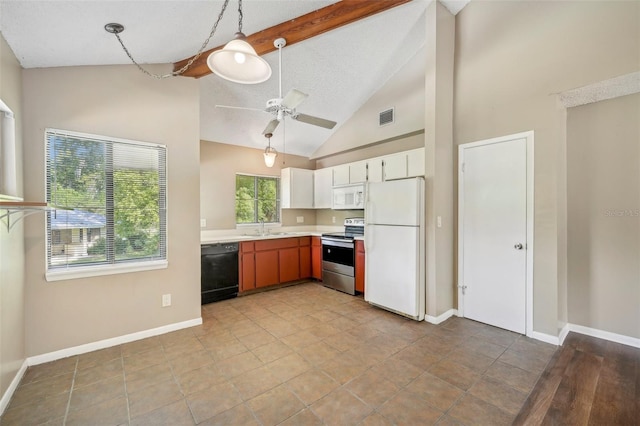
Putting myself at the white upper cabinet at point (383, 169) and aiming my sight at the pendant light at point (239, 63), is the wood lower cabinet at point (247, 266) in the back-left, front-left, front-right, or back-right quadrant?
front-right

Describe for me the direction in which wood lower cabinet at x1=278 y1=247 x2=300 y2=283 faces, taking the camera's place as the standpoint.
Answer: facing the viewer and to the right of the viewer

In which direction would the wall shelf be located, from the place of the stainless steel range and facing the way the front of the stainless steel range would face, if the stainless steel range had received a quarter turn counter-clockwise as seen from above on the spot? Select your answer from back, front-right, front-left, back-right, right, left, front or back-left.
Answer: right

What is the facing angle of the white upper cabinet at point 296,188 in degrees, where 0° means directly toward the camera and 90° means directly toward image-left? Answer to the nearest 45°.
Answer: approximately 315°

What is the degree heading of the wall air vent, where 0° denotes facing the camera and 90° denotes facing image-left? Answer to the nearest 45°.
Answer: approximately 45°

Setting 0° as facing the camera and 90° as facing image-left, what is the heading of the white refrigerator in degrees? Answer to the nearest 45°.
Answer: approximately 45°

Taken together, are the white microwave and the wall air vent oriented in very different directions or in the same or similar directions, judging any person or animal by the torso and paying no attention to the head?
same or similar directions

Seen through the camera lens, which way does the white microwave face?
facing the viewer and to the left of the viewer

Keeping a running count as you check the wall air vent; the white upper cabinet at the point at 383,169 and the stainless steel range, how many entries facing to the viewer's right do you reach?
0

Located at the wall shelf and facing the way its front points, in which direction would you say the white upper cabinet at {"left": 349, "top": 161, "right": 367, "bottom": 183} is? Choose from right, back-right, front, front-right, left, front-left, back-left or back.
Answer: front
